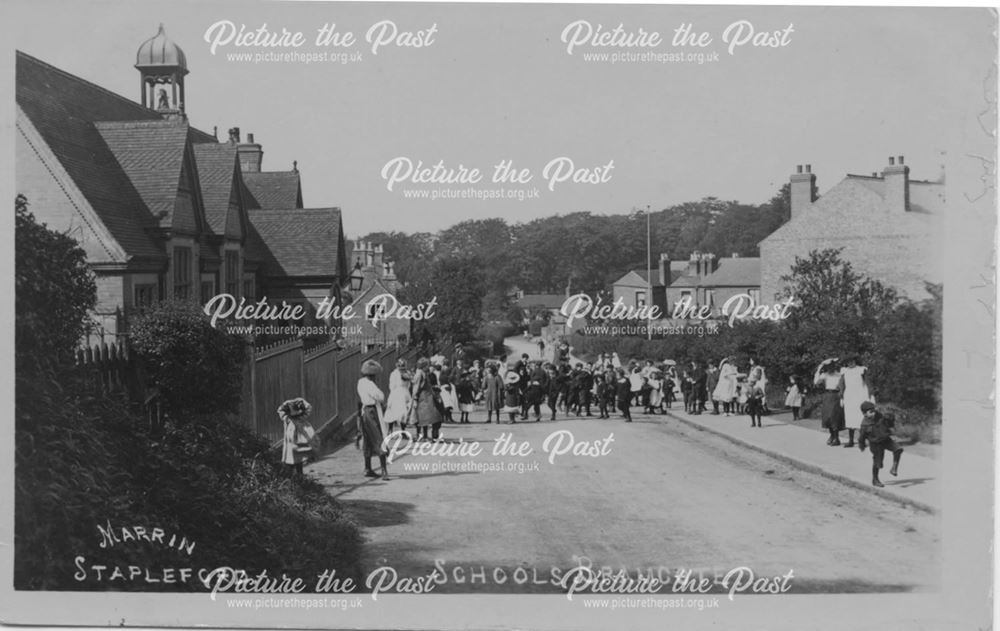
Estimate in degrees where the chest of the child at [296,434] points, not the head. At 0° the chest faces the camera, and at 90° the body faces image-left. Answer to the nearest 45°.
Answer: approximately 0°

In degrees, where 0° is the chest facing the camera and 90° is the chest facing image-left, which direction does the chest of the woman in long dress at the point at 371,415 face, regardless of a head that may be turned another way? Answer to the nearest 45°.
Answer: approximately 315°

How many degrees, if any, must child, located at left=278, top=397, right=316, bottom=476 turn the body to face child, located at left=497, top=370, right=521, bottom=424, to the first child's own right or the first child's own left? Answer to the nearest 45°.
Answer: approximately 135° to the first child's own left

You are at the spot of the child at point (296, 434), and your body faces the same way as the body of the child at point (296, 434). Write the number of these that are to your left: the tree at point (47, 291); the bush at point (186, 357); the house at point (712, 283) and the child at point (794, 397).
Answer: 2

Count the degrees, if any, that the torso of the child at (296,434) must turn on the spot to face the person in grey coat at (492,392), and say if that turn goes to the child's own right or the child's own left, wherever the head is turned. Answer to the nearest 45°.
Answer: approximately 135° to the child's own left

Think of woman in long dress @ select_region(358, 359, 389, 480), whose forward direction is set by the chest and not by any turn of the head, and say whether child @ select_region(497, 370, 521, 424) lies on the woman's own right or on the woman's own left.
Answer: on the woman's own left

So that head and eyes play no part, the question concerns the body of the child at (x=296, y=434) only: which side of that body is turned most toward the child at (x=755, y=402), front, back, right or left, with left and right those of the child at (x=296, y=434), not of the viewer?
left
